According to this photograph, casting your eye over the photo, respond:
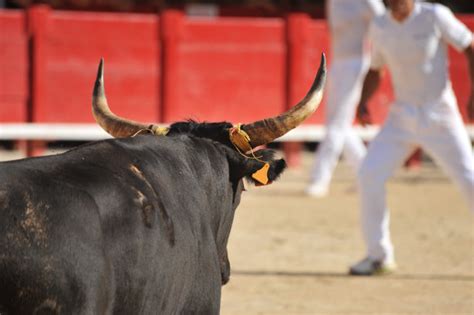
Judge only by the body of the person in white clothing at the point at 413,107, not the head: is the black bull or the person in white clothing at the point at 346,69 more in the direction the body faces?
the black bull

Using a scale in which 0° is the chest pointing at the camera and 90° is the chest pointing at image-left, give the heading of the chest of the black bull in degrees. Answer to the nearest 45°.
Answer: approximately 225°

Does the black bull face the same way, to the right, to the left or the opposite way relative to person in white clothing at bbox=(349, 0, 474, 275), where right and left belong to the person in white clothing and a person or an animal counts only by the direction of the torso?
the opposite way

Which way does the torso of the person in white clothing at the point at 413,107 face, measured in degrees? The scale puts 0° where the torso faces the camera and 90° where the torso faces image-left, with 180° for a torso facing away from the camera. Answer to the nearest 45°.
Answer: approximately 45°

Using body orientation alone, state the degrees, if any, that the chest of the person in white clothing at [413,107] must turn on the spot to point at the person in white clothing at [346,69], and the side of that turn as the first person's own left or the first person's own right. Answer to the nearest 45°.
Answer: approximately 135° to the first person's own right

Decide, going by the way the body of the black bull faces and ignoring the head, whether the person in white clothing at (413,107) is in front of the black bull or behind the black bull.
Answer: in front

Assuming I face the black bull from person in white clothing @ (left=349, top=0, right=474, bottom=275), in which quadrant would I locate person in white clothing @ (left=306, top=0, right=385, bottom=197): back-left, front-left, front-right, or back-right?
back-right
